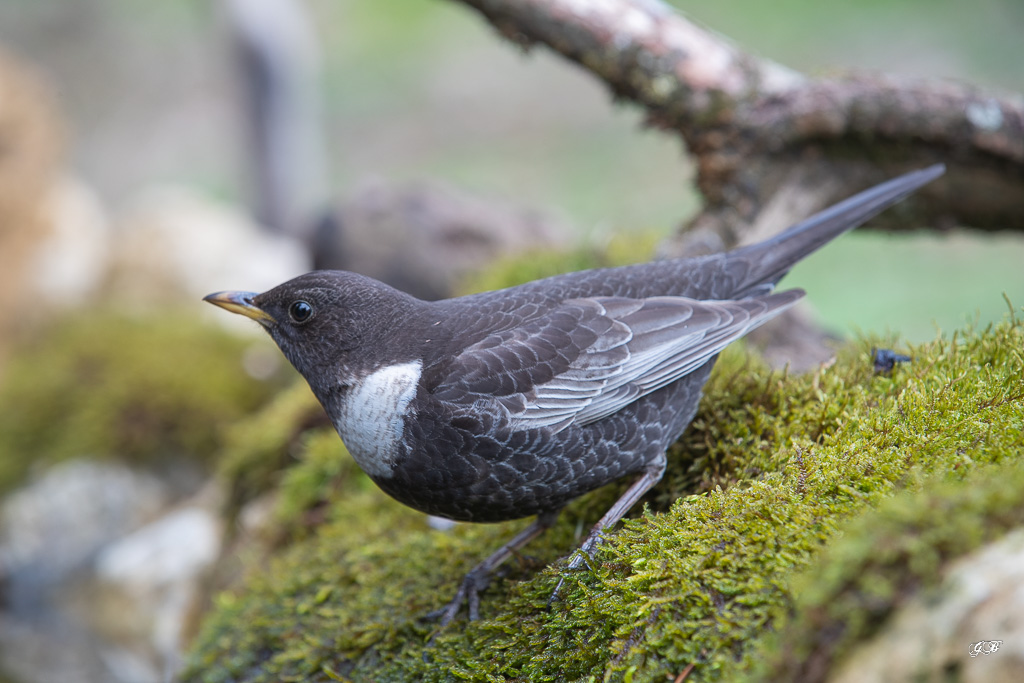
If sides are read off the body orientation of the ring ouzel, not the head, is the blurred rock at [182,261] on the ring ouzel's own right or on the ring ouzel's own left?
on the ring ouzel's own right

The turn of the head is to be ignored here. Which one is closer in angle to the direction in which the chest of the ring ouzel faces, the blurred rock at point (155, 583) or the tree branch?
the blurred rock

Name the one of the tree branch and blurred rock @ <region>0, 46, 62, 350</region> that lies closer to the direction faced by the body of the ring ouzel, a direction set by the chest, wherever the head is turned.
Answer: the blurred rock

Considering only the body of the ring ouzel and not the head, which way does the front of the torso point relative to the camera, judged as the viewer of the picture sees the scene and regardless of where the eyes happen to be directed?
to the viewer's left

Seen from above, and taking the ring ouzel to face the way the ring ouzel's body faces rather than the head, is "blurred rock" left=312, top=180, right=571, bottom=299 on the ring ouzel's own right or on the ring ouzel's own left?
on the ring ouzel's own right
